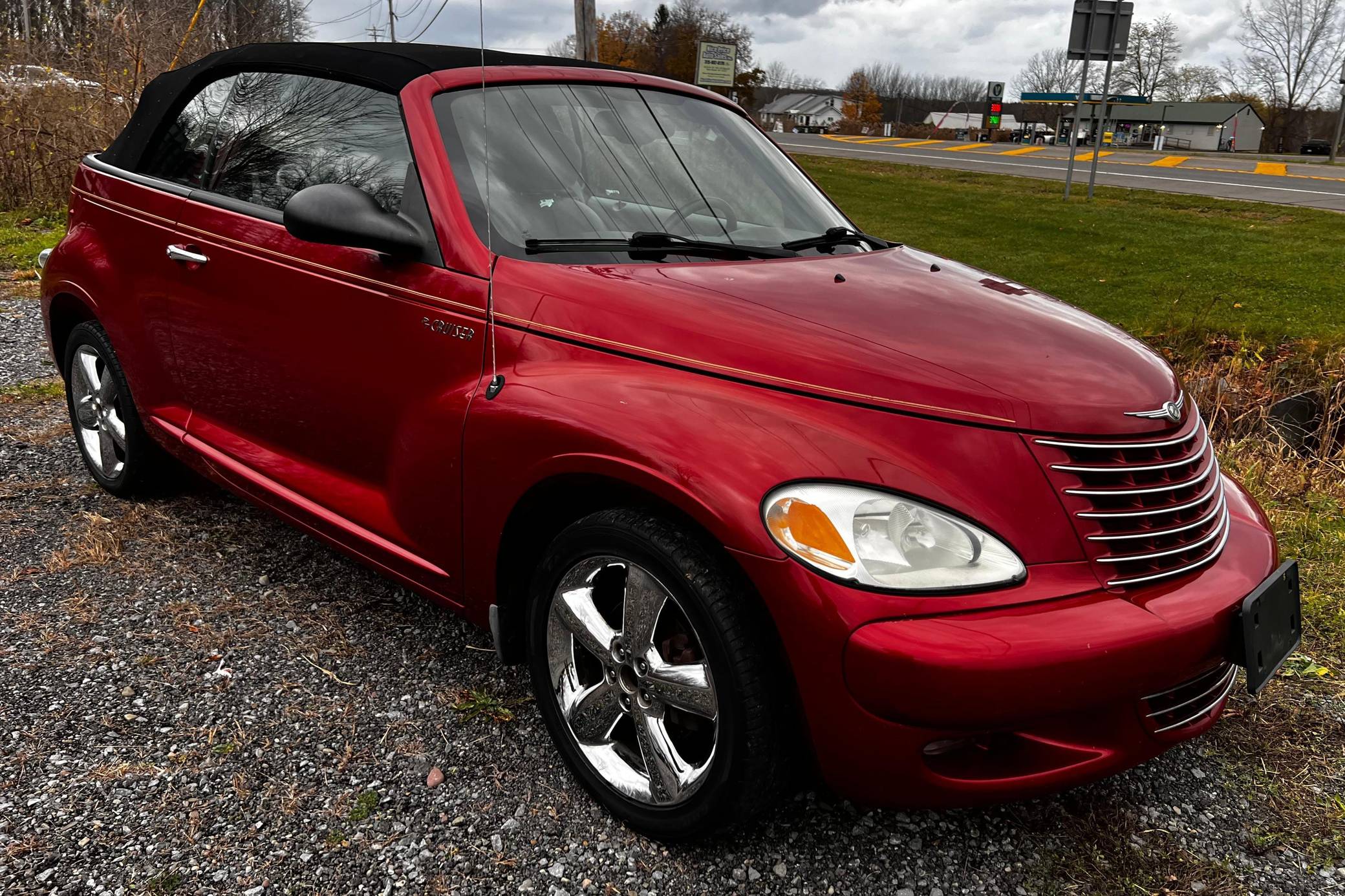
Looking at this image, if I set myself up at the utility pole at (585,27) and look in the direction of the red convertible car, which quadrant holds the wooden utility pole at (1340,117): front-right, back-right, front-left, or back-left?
back-left

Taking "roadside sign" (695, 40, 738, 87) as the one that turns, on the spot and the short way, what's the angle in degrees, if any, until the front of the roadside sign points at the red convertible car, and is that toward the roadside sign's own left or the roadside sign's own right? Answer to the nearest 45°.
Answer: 0° — it already faces it

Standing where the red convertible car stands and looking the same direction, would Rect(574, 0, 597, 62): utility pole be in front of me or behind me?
behind

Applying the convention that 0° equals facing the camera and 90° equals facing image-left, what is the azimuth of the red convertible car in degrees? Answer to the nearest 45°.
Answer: approximately 315°

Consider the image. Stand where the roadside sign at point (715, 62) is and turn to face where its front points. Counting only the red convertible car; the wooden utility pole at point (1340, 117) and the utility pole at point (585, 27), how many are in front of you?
2

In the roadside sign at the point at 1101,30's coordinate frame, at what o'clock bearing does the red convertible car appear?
The red convertible car is roughly at 6 o'clock from the roadside sign.

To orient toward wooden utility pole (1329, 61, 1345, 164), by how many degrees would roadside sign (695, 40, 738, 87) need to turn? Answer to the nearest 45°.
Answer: approximately 135° to its left

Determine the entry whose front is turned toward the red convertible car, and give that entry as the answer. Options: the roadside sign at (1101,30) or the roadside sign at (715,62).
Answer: the roadside sign at (715,62)

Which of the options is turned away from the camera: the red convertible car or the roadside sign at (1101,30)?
the roadside sign

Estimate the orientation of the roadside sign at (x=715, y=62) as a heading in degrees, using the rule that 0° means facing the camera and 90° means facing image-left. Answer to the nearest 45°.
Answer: approximately 0°

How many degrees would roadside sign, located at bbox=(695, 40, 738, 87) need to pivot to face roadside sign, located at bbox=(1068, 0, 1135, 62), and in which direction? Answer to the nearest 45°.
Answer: approximately 90° to its left

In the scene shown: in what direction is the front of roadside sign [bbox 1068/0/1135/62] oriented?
away from the camera
